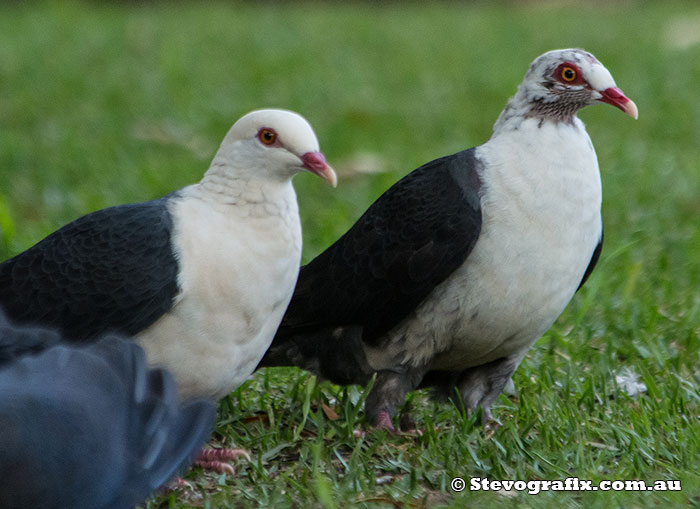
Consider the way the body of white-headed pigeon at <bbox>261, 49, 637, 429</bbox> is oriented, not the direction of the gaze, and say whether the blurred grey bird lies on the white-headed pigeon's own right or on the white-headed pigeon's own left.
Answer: on the white-headed pigeon's own right

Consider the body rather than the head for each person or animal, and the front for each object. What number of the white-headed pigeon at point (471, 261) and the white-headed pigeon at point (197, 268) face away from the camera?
0

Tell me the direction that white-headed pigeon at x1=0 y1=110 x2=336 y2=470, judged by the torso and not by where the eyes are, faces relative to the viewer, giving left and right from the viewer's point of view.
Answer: facing the viewer and to the right of the viewer

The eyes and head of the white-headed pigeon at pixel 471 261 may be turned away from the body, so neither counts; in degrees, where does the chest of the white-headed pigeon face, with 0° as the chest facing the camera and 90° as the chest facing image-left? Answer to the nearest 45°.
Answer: approximately 315°

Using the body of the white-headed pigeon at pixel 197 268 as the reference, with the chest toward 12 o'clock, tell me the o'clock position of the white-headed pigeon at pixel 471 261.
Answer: the white-headed pigeon at pixel 471 261 is roughly at 10 o'clock from the white-headed pigeon at pixel 197 268.

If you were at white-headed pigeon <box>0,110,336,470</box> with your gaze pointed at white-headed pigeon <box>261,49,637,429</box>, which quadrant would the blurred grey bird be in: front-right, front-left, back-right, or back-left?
back-right

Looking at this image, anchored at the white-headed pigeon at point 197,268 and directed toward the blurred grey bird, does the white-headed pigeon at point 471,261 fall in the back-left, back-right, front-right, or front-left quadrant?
back-left

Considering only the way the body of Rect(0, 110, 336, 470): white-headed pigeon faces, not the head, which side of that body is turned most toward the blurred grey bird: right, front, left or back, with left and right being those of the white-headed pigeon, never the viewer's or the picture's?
right
